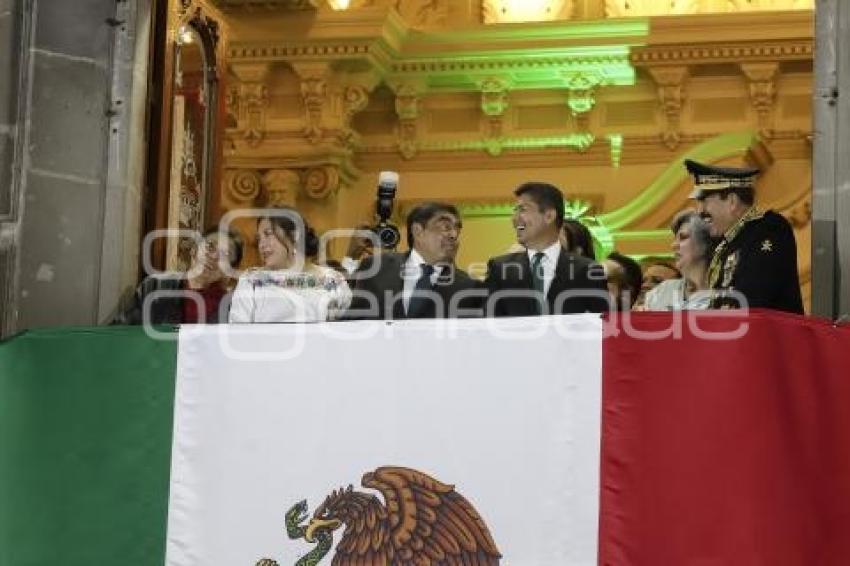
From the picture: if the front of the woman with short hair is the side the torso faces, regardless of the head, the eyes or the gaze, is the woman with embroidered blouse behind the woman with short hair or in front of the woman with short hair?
in front

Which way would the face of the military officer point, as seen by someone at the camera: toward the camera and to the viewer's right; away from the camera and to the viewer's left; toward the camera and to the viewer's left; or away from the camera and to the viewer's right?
toward the camera and to the viewer's left

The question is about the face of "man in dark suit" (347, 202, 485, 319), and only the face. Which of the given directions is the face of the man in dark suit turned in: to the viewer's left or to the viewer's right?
to the viewer's right

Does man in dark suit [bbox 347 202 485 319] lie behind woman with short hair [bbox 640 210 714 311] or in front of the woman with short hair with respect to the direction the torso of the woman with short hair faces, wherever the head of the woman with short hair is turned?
in front

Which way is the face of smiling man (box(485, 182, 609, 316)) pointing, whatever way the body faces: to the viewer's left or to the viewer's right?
to the viewer's left

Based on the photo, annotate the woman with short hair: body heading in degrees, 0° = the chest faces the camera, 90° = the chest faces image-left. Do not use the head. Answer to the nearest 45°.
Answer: approximately 45°

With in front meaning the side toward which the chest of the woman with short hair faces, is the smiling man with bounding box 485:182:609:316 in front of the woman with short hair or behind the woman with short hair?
in front

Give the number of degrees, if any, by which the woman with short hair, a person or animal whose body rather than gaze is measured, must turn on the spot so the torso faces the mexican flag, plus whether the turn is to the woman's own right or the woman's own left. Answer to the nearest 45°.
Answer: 0° — they already face it
